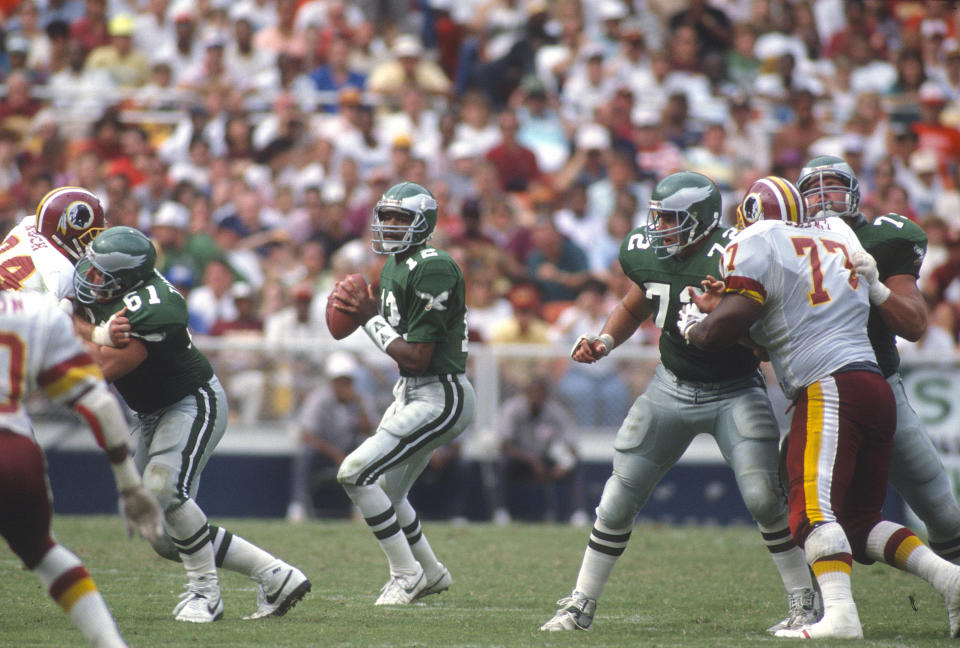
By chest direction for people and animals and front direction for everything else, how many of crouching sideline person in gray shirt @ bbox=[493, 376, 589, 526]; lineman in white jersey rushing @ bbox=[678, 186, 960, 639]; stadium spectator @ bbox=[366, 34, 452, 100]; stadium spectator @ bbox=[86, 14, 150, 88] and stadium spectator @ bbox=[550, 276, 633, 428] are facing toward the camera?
4

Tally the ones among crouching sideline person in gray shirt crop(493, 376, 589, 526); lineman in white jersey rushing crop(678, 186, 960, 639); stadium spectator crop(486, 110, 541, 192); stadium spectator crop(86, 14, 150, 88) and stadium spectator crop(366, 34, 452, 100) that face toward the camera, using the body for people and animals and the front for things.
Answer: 4

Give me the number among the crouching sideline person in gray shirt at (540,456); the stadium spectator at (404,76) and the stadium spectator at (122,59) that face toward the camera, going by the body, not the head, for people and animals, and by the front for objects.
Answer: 3

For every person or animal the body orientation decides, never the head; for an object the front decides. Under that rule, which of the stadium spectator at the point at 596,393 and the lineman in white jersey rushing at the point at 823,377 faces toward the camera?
the stadium spectator

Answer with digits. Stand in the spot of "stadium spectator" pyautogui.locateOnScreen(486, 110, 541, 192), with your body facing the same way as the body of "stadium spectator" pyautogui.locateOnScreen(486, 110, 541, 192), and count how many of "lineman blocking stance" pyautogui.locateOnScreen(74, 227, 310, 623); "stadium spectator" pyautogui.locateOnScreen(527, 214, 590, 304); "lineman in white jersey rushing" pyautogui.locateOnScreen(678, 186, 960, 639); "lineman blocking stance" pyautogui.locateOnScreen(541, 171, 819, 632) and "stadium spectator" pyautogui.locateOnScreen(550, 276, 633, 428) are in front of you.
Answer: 5

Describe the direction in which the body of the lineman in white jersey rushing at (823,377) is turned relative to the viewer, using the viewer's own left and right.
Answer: facing away from the viewer and to the left of the viewer

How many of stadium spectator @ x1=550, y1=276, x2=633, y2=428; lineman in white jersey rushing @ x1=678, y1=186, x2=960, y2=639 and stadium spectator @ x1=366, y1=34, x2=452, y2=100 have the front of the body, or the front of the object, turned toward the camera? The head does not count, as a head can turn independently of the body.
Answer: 2

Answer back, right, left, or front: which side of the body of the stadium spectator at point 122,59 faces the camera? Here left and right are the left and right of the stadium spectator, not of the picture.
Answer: front

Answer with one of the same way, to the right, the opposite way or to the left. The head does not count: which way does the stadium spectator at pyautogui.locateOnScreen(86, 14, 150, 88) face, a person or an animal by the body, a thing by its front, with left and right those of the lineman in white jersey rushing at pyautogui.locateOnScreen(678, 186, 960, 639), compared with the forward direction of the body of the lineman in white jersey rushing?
the opposite way

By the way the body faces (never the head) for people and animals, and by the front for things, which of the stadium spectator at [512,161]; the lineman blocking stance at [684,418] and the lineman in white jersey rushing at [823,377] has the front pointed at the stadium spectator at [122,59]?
the lineman in white jersey rushing at [823,377]

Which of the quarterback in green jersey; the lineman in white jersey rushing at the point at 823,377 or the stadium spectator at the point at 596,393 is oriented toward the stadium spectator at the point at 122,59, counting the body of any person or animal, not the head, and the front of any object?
the lineman in white jersey rushing

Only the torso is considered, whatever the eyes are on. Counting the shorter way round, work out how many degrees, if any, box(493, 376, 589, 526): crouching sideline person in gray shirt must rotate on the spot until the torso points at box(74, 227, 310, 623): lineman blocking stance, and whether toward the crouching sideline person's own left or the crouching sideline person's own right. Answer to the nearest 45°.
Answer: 0° — they already face them

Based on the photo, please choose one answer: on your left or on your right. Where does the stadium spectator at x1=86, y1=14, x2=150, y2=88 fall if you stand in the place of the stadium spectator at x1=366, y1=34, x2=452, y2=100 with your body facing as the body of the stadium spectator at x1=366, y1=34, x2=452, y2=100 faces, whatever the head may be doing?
on your right

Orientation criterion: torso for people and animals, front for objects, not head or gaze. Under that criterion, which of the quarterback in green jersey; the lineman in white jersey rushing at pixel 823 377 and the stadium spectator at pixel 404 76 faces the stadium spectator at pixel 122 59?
the lineman in white jersey rushing

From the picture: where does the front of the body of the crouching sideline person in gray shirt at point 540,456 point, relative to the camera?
toward the camera

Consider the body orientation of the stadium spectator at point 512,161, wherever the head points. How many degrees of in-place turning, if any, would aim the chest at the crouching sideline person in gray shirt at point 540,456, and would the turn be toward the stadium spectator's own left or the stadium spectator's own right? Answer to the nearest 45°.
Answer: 0° — they already face them

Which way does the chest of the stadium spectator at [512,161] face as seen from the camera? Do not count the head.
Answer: toward the camera

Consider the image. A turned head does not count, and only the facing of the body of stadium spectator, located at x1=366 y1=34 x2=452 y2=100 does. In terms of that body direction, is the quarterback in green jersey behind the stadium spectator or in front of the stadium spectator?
in front
